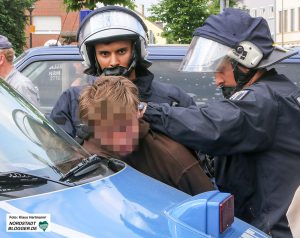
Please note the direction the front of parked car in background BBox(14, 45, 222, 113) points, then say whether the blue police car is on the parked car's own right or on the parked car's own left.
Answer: on the parked car's own left

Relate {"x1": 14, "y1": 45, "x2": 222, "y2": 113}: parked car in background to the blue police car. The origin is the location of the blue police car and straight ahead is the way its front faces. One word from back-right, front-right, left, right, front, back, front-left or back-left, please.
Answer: back-left

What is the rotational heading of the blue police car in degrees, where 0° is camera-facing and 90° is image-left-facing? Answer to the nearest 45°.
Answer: approximately 315°
